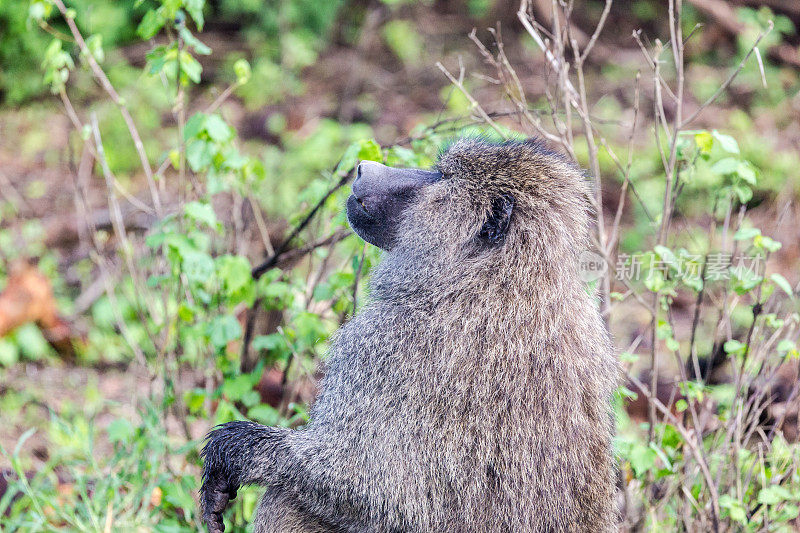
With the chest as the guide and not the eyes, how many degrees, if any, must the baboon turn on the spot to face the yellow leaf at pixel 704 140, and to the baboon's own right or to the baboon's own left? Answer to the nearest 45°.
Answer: approximately 135° to the baboon's own right

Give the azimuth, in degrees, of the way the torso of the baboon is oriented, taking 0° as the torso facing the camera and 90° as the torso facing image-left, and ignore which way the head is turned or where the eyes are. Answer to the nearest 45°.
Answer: approximately 90°
